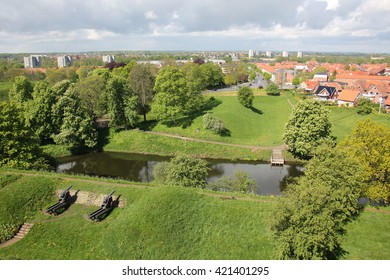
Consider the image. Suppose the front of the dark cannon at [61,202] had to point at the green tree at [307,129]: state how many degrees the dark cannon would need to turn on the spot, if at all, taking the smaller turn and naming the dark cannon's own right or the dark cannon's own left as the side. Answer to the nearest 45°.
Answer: approximately 45° to the dark cannon's own right

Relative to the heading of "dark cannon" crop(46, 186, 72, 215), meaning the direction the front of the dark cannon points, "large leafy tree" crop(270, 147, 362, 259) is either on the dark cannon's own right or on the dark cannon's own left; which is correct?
on the dark cannon's own right

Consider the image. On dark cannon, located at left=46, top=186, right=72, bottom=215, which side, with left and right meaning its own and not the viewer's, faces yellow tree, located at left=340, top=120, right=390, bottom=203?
right

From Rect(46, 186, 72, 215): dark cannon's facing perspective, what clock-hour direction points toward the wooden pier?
The wooden pier is roughly at 1 o'clock from the dark cannon.

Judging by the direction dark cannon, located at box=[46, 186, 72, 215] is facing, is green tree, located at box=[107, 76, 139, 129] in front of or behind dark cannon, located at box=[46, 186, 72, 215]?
in front

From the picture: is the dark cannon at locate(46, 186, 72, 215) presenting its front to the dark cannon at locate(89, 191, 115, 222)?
no

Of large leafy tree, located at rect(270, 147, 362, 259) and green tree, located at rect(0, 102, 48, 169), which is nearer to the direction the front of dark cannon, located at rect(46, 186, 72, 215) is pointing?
the green tree

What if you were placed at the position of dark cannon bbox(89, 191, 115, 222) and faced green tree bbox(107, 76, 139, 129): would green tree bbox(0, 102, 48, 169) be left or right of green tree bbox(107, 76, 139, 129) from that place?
left

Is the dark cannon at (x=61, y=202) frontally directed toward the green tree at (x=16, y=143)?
no

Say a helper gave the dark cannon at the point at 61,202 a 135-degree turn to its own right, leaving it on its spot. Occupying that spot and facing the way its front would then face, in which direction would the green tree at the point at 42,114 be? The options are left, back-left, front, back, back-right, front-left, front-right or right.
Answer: back

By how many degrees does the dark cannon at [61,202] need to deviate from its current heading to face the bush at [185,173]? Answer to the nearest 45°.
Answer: approximately 45° to its right

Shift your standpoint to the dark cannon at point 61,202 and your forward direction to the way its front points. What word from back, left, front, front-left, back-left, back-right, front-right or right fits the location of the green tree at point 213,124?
front

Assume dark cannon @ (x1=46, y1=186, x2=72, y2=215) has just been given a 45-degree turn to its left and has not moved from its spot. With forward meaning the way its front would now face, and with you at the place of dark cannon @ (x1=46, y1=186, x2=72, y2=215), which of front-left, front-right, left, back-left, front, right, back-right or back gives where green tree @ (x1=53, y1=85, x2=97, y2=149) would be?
front

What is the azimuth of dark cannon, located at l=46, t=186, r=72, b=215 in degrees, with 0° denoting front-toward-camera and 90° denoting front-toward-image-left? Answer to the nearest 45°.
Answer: approximately 225°

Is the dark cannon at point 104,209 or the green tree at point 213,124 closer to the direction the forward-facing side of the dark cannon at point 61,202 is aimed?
the green tree
